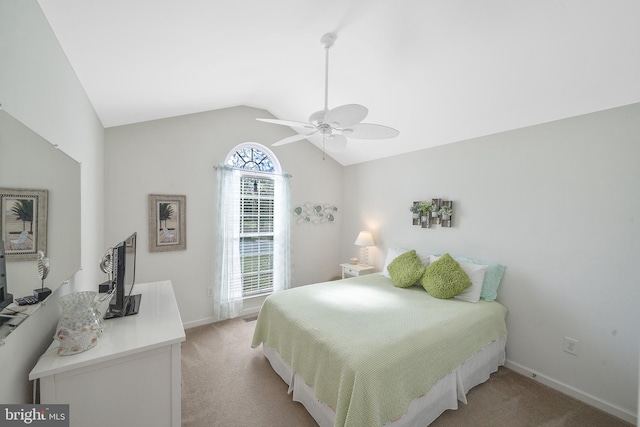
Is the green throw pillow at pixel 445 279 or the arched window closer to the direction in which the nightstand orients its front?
the arched window

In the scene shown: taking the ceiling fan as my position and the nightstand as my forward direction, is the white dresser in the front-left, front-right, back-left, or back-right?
back-left

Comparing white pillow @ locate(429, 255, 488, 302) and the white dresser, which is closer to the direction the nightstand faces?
the white dresser

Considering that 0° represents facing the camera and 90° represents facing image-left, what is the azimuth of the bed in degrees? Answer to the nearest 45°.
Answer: approximately 45°

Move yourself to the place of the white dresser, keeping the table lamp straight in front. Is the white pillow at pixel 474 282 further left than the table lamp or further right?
right

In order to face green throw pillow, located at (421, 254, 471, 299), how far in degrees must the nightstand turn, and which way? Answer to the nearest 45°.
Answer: approximately 90° to its left

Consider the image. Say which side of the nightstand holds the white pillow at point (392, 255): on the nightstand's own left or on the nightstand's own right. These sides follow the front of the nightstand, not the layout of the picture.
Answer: on the nightstand's own left

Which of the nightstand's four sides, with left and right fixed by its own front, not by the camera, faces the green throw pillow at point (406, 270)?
left

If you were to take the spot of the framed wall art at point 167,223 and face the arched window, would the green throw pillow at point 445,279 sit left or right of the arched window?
right

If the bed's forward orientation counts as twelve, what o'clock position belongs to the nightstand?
The nightstand is roughly at 4 o'clock from the bed.

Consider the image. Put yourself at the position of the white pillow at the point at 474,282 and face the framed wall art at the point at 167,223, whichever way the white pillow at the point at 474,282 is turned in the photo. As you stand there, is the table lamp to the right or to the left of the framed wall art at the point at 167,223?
right

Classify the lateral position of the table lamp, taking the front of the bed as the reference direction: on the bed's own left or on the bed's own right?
on the bed's own right
